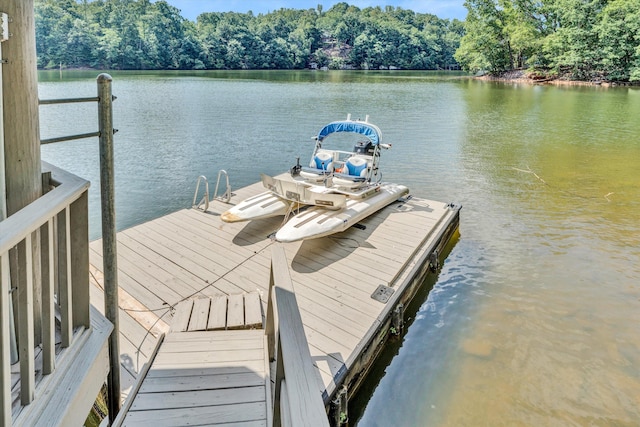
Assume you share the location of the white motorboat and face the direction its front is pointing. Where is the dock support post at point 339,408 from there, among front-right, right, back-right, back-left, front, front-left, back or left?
front-left

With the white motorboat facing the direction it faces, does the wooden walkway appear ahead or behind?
ahead

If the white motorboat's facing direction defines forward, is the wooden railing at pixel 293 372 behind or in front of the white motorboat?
in front

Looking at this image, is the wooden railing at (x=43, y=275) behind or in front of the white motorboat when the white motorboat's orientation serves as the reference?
in front

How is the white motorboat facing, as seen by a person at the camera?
facing the viewer and to the left of the viewer
